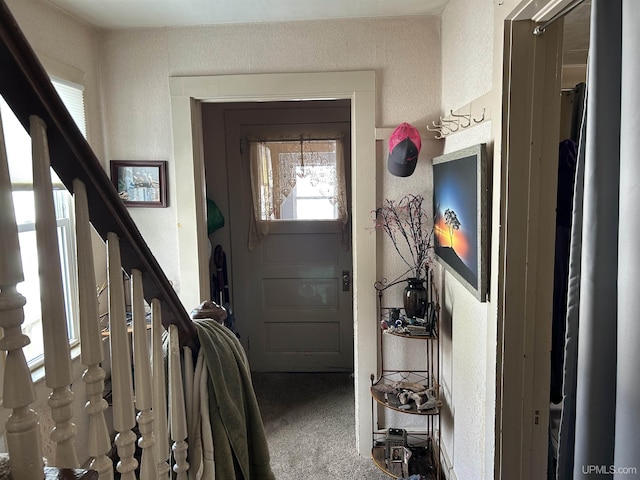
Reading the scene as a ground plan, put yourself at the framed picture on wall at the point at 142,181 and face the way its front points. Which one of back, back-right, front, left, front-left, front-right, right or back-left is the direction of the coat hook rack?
front-left

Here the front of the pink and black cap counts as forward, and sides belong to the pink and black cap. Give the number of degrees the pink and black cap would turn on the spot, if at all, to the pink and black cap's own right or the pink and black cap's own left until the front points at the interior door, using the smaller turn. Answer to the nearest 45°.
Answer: approximately 135° to the pink and black cap's own right

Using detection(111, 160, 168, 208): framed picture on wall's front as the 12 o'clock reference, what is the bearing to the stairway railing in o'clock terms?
The stairway railing is roughly at 12 o'clock from the framed picture on wall.

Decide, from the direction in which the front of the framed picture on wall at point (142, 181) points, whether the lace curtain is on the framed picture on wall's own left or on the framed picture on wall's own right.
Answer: on the framed picture on wall's own left

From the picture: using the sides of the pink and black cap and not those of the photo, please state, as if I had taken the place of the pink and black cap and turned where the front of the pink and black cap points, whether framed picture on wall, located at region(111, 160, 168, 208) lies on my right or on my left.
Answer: on my right

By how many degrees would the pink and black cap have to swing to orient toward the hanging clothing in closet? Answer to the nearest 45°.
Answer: approximately 45° to its left

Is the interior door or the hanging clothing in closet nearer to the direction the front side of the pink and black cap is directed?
the hanging clothing in closet

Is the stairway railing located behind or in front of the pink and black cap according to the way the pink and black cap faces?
in front

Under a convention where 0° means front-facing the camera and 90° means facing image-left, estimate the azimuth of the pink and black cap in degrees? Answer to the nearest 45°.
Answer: approximately 0°

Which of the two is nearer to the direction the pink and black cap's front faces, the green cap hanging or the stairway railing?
the stairway railing
